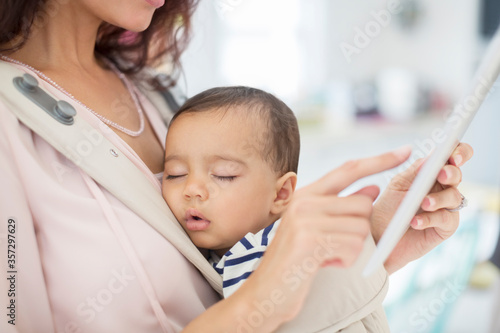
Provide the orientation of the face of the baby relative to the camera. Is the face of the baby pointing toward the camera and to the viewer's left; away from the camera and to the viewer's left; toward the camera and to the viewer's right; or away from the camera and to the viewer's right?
toward the camera and to the viewer's left

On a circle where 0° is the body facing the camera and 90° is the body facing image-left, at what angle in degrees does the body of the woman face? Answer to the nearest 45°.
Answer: approximately 315°
